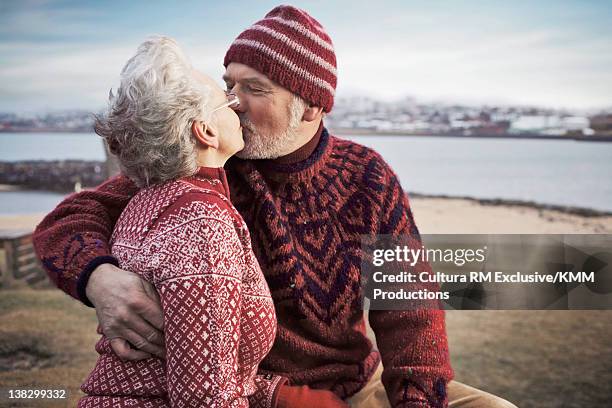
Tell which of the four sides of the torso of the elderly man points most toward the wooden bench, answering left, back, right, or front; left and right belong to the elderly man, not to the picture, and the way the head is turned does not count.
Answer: right

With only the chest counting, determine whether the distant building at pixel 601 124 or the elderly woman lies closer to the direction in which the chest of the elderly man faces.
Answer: the elderly woman

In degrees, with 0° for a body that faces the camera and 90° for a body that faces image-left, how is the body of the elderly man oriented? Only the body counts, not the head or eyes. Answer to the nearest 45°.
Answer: approximately 45°

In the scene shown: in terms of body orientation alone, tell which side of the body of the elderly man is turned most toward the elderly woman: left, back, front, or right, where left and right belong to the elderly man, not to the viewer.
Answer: front

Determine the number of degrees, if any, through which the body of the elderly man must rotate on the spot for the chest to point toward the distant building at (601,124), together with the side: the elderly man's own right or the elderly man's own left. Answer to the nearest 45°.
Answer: approximately 180°
